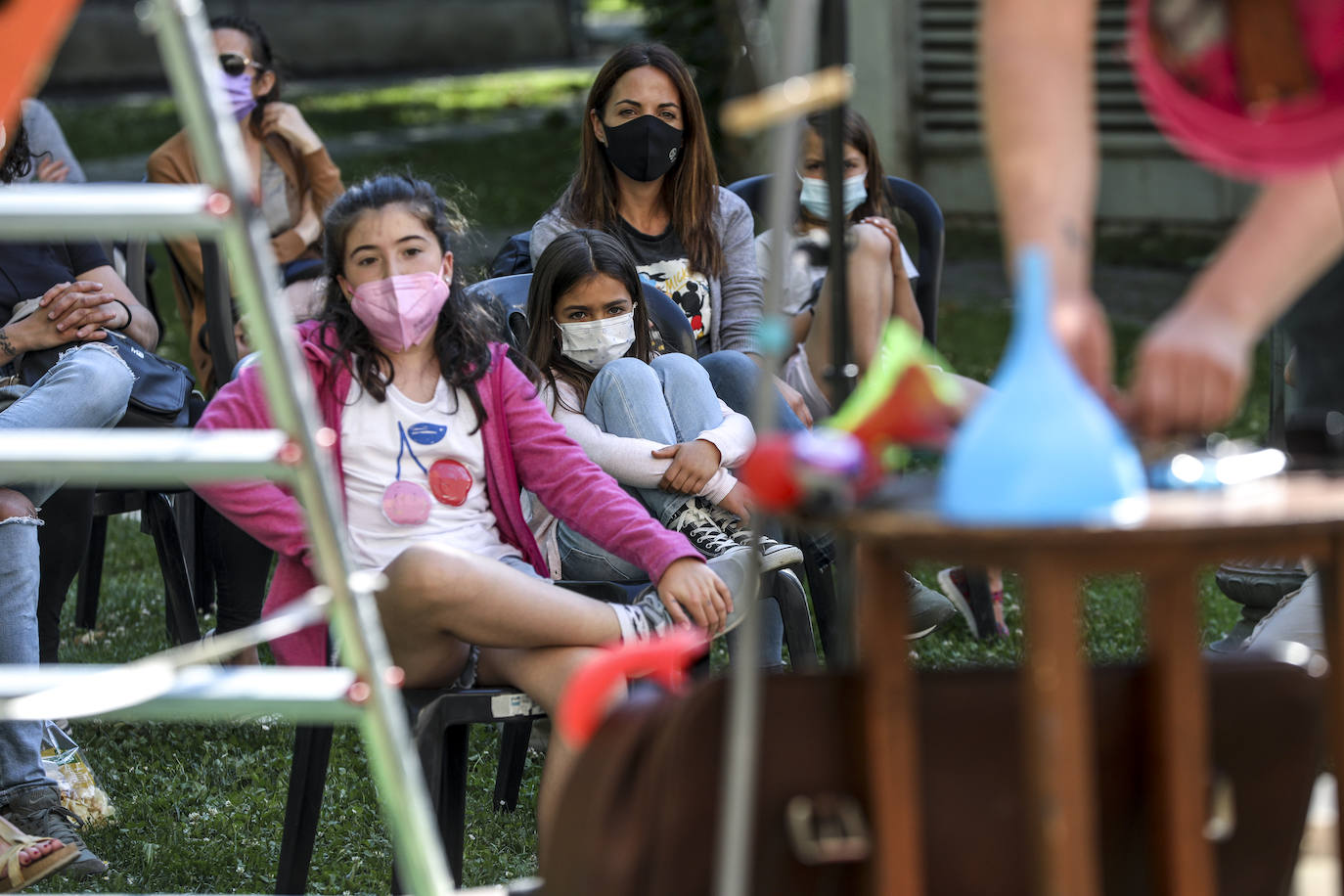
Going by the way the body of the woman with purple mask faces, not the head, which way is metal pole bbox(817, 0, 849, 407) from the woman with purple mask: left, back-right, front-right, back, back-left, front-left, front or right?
front-left

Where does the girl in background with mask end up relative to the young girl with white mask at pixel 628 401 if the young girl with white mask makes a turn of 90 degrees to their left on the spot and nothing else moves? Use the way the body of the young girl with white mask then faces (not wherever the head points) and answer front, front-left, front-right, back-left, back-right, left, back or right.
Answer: front

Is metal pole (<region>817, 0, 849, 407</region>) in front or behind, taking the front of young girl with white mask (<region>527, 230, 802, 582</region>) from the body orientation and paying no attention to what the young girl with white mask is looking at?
in front

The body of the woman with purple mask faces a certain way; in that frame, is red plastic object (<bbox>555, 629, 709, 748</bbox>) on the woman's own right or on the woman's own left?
on the woman's own left

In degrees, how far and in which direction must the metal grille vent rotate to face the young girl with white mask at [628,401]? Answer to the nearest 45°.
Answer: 0° — it already faces them

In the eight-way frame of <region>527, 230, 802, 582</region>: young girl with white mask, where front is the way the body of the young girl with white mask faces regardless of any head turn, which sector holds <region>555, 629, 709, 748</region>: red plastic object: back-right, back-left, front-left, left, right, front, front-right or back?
front-right

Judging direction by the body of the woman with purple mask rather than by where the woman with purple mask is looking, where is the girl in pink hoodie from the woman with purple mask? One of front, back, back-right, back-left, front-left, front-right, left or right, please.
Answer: front-left

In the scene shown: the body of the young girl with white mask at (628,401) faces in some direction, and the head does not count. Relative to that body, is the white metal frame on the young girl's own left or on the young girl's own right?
on the young girl's own right
